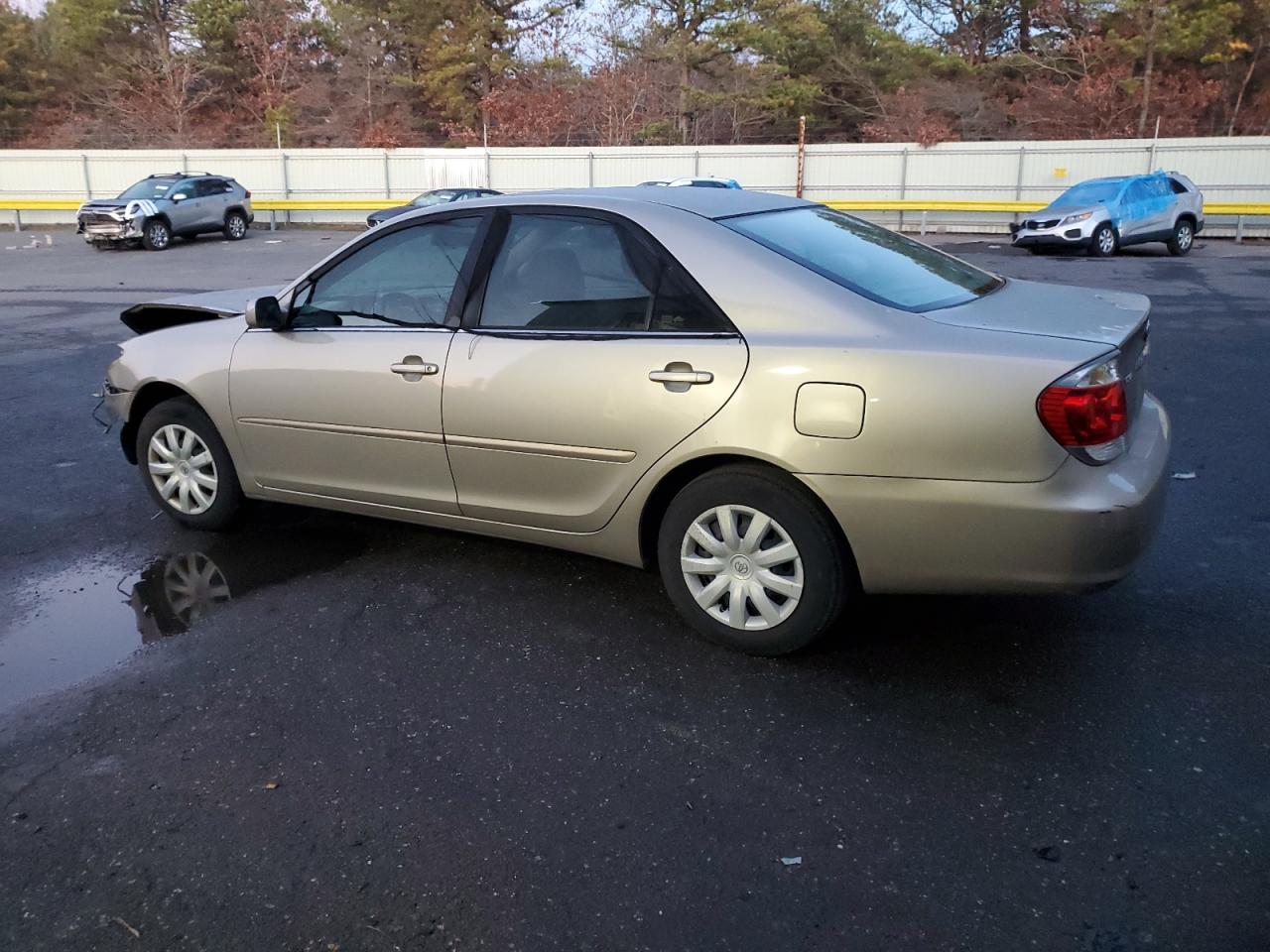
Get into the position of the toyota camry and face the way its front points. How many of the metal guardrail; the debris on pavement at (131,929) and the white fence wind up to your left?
1

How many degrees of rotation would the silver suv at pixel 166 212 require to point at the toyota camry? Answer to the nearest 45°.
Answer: approximately 45° to its left

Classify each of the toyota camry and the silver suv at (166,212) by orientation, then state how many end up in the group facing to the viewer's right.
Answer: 0

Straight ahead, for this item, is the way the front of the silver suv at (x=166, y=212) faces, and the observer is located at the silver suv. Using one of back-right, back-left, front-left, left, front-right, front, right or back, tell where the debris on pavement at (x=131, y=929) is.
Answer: front-left

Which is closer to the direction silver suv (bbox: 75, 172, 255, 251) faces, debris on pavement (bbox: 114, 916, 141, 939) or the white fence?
the debris on pavement

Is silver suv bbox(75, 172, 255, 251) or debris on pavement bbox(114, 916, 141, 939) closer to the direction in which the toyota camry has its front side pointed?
the silver suv

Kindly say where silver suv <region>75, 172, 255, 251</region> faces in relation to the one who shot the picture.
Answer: facing the viewer and to the left of the viewer

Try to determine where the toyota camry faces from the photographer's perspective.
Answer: facing away from the viewer and to the left of the viewer

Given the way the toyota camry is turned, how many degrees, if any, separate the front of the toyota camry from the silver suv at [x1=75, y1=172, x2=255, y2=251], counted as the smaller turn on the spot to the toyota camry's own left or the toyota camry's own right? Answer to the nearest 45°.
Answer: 0° — it already faces it

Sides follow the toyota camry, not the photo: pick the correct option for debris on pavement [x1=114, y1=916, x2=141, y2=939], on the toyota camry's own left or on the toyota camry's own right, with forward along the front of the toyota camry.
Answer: on the toyota camry's own left

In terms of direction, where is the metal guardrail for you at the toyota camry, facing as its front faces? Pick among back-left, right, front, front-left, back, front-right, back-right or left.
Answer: front-right
